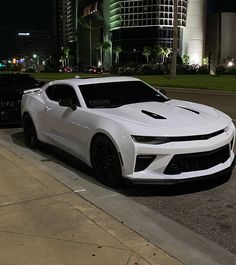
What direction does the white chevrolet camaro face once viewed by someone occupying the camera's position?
facing the viewer and to the right of the viewer

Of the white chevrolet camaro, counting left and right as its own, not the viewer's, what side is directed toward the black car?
back
